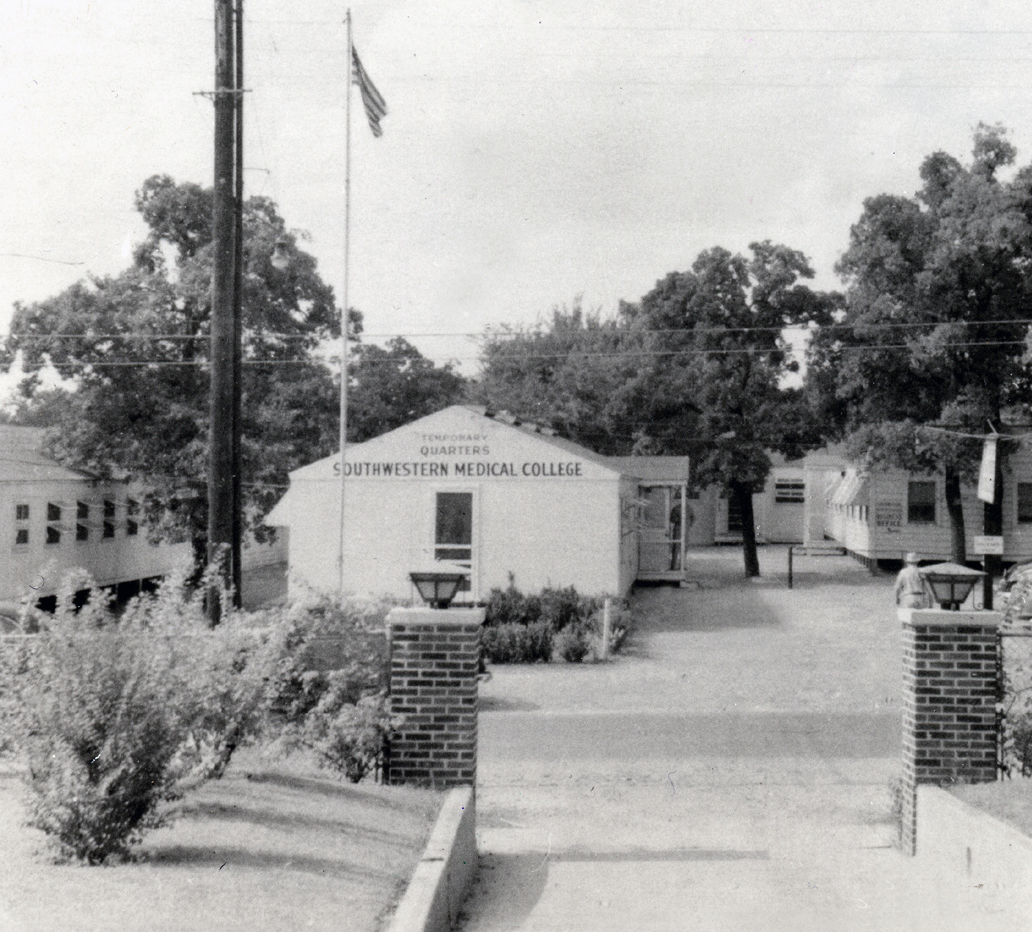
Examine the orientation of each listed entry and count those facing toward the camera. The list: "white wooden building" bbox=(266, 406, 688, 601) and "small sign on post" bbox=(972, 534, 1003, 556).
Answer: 2

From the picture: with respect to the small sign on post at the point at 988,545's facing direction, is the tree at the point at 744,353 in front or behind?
behind

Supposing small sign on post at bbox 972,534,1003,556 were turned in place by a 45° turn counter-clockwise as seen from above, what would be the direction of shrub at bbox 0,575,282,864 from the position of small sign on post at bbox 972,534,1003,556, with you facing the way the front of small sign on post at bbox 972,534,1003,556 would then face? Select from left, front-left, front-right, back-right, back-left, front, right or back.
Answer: front-right

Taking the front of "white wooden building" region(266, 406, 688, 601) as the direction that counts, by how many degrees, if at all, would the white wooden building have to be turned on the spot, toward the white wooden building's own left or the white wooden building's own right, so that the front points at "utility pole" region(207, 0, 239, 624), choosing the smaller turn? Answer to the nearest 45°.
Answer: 0° — it already faces it

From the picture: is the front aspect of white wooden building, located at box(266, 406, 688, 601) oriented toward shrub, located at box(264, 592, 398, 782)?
yes

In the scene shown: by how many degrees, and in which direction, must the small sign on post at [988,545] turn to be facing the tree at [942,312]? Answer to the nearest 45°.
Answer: approximately 180°

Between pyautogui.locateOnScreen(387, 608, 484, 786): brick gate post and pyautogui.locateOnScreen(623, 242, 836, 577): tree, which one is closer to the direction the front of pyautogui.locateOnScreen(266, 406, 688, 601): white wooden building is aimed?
the brick gate post

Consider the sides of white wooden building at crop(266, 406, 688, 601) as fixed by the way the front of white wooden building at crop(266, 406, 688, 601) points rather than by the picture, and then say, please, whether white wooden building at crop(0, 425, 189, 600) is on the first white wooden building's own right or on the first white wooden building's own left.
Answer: on the first white wooden building's own right

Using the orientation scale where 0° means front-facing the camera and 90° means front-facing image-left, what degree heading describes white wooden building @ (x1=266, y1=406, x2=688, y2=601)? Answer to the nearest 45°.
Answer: approximately 0°

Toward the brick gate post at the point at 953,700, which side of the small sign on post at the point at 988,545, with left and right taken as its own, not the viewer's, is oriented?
front

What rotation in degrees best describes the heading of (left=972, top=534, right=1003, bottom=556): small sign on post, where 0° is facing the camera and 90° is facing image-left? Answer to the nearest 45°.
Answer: approximately 0°

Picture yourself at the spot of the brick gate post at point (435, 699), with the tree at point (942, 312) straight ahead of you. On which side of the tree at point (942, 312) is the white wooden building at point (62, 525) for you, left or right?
left
